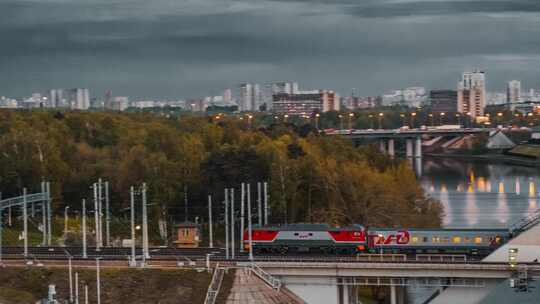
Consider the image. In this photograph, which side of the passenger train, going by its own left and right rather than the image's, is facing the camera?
left
